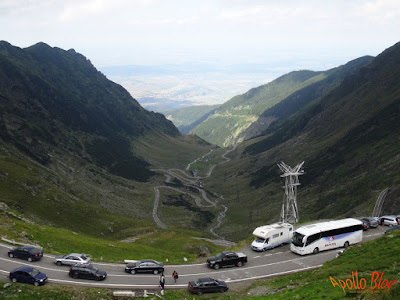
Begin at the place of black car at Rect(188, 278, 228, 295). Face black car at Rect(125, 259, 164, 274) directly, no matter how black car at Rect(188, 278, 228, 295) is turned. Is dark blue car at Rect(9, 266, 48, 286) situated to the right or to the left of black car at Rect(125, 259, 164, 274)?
left

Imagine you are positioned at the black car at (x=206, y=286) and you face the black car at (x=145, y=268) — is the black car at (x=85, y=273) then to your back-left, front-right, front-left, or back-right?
front-left

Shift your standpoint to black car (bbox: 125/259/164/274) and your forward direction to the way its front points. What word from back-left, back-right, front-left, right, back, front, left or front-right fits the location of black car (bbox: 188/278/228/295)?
back-left

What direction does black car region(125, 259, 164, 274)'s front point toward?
to the viewer's left

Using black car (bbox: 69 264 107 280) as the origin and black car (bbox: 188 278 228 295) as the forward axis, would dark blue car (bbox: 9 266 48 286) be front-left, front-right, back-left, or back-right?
back-right

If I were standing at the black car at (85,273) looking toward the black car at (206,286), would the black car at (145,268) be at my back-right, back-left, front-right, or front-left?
front-left
